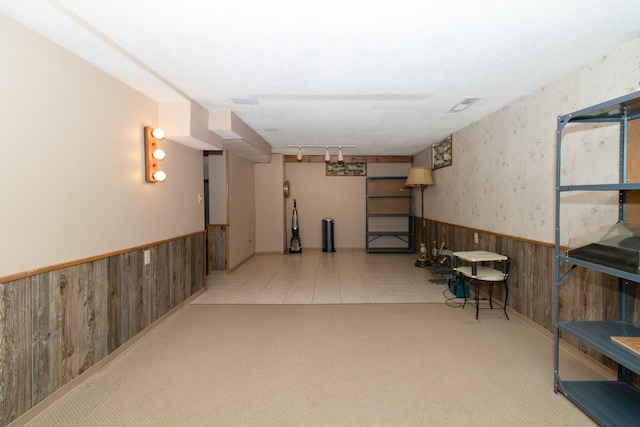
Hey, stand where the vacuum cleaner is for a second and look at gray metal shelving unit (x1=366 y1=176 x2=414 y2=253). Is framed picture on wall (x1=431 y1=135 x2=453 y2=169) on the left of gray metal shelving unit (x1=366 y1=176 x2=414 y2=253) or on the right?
right

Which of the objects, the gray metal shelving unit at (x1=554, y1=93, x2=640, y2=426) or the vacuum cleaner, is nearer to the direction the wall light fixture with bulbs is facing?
the gray metal shelving unit

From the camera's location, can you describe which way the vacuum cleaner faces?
facing the viewer

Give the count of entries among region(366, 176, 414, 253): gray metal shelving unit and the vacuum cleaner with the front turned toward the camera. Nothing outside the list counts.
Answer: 2

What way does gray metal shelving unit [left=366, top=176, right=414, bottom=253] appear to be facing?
toward the camera

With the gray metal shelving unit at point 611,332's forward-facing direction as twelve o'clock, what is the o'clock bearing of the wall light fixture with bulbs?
The wall light fixture with bulbs is roughly at 1 o'clock from the gray metal shelving unit.

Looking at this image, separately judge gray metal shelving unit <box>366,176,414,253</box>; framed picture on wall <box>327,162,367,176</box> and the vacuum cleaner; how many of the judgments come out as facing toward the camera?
3

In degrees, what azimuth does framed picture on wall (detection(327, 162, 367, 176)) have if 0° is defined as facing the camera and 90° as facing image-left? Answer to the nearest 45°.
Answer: approximately 0°

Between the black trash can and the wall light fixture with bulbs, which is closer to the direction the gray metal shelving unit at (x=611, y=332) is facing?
the wall light fixture with bulbs

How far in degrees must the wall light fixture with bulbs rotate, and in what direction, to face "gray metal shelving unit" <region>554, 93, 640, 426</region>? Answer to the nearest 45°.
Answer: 0° — it already faces it

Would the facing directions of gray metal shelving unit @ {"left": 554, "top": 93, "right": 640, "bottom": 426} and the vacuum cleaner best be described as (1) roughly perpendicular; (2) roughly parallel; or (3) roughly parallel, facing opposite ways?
roughly perpendicular

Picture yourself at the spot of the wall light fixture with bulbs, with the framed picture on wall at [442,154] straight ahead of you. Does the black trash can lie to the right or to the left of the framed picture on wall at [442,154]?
left

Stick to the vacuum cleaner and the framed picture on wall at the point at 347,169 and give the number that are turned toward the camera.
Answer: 2

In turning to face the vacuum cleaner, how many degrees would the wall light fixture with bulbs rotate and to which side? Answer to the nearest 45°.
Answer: approximately 90° to its left

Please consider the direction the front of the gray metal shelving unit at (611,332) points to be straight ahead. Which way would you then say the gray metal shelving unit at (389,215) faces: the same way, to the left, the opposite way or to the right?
to the left

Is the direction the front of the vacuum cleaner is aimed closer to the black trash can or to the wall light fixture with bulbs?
the wall light fixture with bulbs
